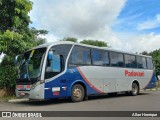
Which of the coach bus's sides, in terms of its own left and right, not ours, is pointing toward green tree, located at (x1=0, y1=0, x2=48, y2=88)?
right

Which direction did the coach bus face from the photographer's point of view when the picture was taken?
facing the viewer and to the left of the viewer
